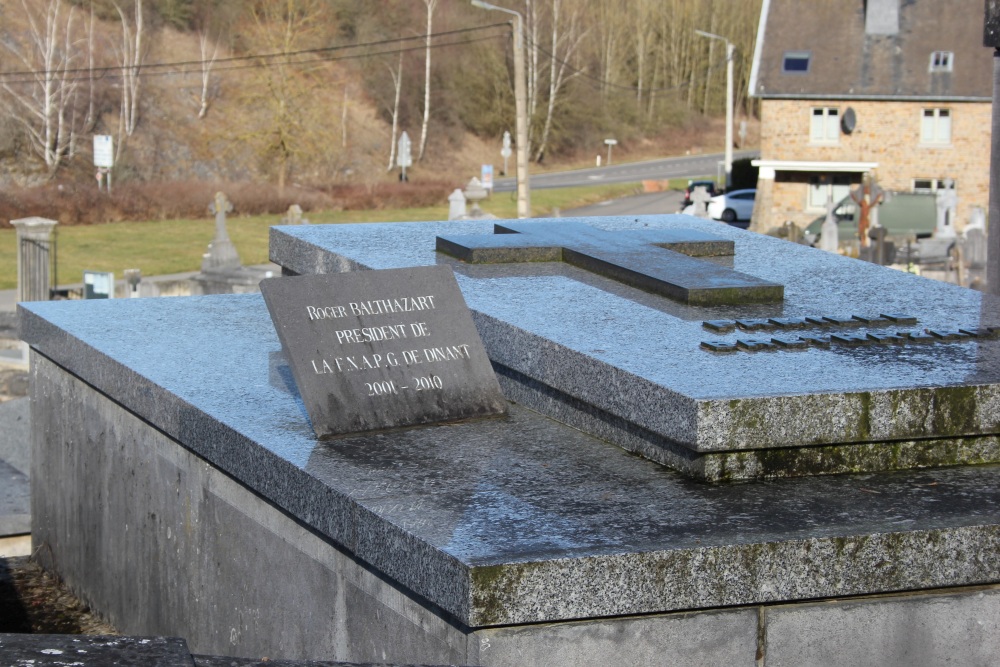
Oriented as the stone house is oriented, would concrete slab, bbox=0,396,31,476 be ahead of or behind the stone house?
ahead

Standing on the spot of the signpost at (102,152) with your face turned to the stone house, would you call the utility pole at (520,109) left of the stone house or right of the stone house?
right

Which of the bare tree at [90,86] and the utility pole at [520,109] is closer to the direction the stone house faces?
the utility pole

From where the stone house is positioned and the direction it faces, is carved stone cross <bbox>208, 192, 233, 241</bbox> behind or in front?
in front

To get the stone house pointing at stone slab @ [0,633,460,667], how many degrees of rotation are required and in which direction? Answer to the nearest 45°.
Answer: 0° — it already faces it

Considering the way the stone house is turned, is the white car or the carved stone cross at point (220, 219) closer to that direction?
the carved stone cross

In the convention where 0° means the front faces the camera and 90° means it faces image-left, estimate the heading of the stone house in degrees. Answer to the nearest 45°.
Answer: approximately 0°

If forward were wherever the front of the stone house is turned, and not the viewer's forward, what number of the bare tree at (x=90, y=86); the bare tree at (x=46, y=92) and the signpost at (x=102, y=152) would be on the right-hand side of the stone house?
3

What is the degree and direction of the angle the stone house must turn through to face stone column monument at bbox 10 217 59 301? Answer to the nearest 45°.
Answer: approximately 45° to its right

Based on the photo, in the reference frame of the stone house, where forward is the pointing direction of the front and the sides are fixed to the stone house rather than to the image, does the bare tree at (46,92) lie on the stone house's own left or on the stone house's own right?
on the stone house's own right

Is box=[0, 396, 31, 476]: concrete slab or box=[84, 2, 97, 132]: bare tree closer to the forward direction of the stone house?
the concrete slab

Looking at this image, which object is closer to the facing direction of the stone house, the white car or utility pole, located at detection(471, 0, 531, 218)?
the utility pole
